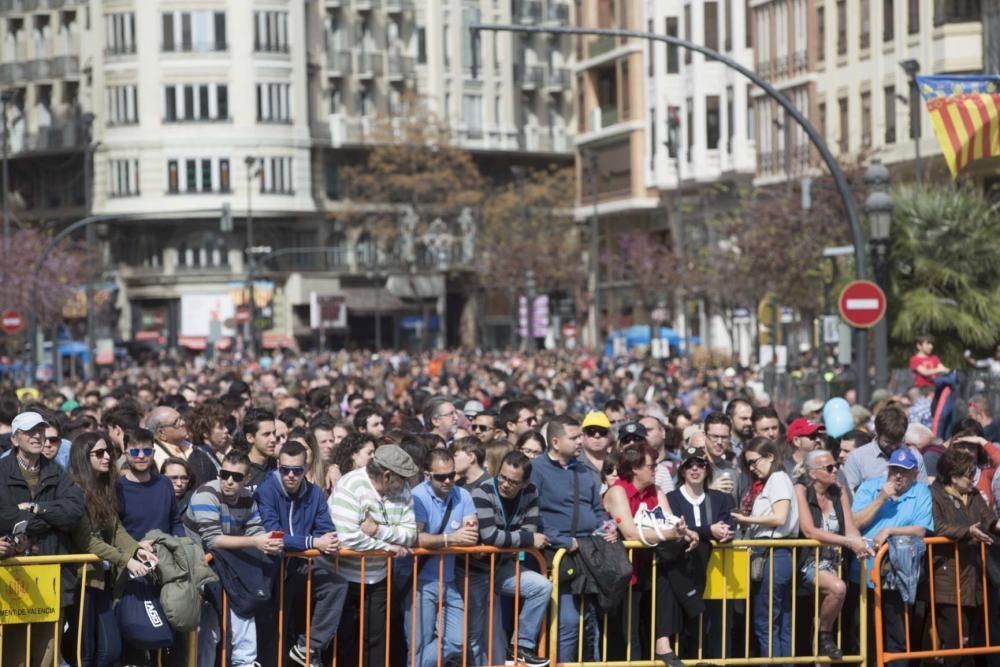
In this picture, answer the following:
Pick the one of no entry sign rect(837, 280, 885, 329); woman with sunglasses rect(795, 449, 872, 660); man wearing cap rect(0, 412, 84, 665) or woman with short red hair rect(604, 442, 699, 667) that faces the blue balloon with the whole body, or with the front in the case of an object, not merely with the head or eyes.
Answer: the no entry sign

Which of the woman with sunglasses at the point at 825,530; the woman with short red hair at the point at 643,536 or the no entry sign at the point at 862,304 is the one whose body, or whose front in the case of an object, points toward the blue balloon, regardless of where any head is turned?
the no entry sign

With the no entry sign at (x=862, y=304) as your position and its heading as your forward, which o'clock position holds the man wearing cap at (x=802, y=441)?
The man wearing cap is roughly at 12 o'clock from the no entry sign.

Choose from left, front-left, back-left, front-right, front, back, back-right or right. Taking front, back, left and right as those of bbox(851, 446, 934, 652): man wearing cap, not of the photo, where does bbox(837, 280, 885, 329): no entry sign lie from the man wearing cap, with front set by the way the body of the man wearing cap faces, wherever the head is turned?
back

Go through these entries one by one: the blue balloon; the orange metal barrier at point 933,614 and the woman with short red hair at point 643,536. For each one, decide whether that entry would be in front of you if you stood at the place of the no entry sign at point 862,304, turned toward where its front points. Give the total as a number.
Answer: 3

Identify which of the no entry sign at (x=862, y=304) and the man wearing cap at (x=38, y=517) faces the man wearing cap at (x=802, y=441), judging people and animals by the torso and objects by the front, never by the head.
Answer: the no entry sign

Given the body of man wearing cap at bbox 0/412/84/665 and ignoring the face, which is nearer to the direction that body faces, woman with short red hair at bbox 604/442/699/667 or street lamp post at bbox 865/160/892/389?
the woman with short red hair

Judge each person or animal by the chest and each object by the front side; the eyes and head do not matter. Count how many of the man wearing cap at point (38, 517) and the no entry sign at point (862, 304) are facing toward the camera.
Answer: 2

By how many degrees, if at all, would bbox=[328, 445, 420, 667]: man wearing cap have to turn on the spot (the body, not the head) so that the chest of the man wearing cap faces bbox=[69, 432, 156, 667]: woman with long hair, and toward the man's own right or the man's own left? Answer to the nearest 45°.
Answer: approximately 135° to the man's own right
